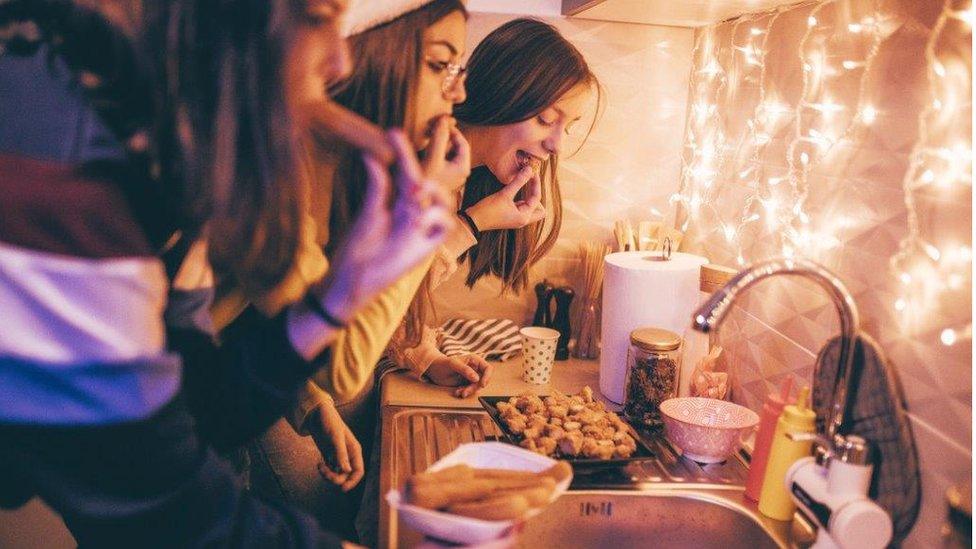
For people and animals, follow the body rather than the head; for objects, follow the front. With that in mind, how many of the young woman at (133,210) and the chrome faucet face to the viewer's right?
1

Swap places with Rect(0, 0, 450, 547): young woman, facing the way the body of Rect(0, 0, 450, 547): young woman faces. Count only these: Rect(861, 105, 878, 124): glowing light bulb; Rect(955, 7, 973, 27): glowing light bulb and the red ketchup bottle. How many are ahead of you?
3

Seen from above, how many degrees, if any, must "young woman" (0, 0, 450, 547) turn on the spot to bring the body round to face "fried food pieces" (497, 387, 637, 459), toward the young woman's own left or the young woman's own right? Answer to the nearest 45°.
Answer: approximately 45° to the young woman's own left

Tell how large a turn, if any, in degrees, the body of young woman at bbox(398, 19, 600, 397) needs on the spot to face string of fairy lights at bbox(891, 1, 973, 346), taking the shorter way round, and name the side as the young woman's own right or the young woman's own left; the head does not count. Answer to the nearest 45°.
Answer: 0° — they already face it

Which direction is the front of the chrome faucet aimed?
to the viewer's left

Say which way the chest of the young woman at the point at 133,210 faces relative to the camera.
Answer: to the viewer's right

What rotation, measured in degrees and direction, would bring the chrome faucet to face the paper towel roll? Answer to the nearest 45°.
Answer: approximately 45° to its right
